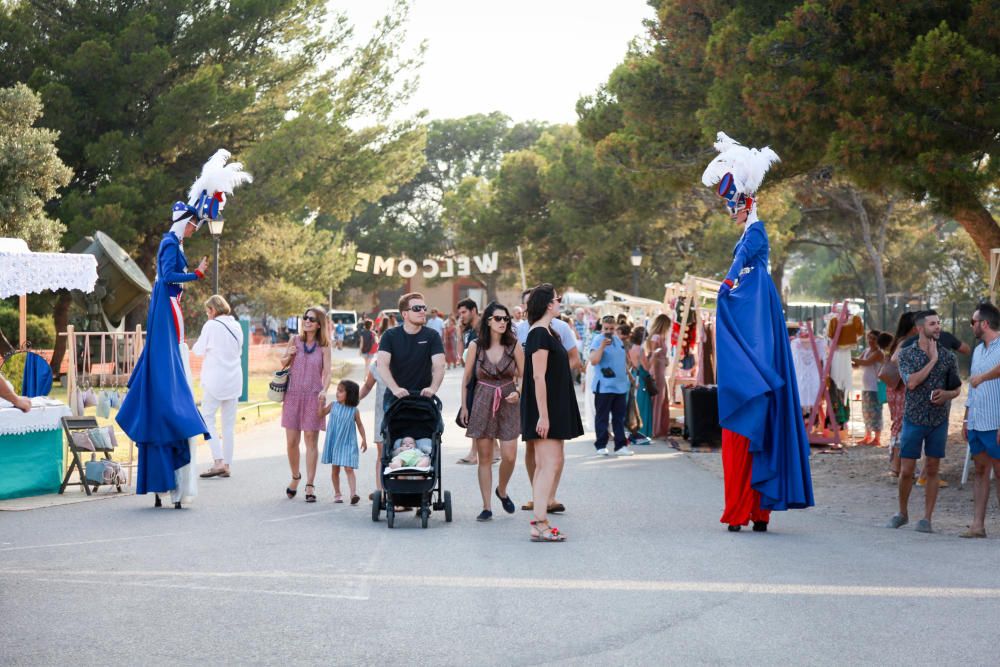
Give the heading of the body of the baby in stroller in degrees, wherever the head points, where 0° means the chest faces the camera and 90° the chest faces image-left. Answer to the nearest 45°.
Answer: approximately 0°

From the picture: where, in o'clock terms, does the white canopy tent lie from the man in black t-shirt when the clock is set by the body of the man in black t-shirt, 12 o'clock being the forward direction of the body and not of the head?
The white canopy tent is roughly at 4 o'clock from the man in black t-shirt.

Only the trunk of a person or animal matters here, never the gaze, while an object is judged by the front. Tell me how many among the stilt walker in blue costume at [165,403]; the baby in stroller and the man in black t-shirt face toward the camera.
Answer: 2

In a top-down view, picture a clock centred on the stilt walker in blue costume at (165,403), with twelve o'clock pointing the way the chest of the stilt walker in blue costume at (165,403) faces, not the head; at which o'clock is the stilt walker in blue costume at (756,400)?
the stilt walker in blue costume at (756,400) is roughly at 1 o'clock from the stilt walker in blue costume at (165,403).

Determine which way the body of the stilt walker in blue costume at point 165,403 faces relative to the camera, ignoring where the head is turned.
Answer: to the viewer's right

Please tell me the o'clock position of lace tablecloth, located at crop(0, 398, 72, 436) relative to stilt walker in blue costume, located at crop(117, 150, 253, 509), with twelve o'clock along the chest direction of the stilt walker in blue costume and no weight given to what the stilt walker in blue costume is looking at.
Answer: The lace tablecloth is roughly at 7 o'clock from the stilt walker in blue costume.

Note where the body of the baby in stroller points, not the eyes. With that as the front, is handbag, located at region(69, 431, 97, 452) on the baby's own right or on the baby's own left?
on the baby's own right

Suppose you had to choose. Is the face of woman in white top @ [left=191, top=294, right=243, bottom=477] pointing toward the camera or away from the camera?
away from the camera

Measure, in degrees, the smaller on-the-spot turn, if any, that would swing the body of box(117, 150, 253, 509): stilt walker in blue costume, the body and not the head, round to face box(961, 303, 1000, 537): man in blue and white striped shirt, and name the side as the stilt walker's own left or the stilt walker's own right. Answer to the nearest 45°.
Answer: approximately 45° to the stilt walker's own right
